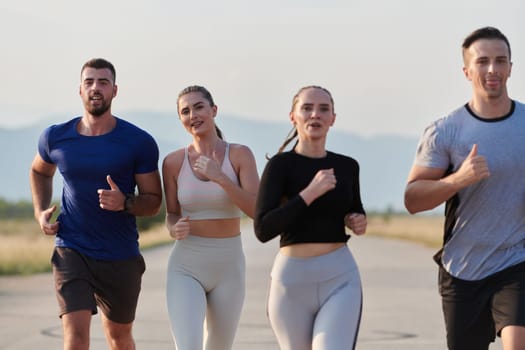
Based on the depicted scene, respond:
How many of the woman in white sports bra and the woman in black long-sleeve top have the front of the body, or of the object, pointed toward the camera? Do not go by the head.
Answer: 2

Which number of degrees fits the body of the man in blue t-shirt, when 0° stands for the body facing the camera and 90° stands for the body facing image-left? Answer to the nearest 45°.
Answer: approximately 0°

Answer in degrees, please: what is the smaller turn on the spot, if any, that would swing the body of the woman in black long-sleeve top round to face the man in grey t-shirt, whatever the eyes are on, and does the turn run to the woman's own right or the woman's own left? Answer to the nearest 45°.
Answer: approximately 90° to the woman's own left

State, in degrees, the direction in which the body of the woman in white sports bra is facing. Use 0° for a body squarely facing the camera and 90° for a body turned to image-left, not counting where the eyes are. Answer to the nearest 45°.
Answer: approximately 0°

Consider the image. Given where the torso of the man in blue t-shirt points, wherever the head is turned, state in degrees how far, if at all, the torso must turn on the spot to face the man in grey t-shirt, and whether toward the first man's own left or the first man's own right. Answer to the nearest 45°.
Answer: approximately 45° to the first man's own left

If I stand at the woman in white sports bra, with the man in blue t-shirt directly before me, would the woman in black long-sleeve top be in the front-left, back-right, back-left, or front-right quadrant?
back-left

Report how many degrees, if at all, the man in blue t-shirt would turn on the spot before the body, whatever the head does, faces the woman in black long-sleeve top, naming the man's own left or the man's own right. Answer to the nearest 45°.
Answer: approximately 45° to the man's own left
